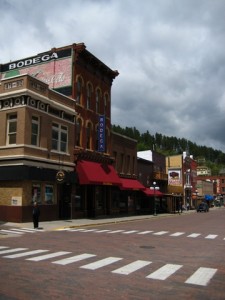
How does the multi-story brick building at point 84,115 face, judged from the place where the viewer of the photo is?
facing the viewer and to the right of the viewer
